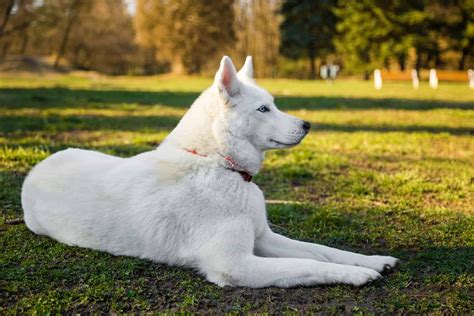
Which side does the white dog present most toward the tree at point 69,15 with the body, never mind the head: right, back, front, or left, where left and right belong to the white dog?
left

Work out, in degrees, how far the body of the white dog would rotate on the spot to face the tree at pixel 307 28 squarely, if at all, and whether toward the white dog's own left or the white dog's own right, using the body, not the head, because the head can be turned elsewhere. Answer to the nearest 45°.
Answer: approximately 90° to the white dog's own left

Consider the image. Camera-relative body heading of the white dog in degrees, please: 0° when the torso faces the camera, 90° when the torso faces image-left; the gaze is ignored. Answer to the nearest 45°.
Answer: approximately 270°

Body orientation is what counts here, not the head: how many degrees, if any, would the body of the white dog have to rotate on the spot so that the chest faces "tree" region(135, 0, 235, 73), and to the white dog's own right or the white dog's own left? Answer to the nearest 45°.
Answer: approximately 90° to the white dog's own left

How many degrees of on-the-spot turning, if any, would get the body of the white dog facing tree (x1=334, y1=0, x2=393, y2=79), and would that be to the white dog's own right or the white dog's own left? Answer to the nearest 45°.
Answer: approximately 90° to the white dog's own left
